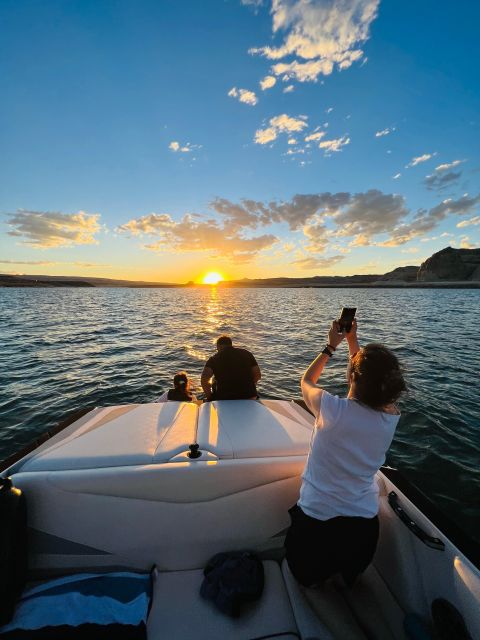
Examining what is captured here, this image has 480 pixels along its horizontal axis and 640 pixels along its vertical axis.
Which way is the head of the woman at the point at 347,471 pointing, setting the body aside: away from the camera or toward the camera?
away from the camera

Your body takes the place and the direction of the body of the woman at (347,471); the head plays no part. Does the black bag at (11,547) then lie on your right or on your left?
on your left

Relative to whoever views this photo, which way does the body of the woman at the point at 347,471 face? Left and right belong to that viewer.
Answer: facing away from the viewer and to the left of the viewer

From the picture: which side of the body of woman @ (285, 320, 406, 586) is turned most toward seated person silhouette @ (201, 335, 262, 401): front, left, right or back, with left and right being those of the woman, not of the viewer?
front
